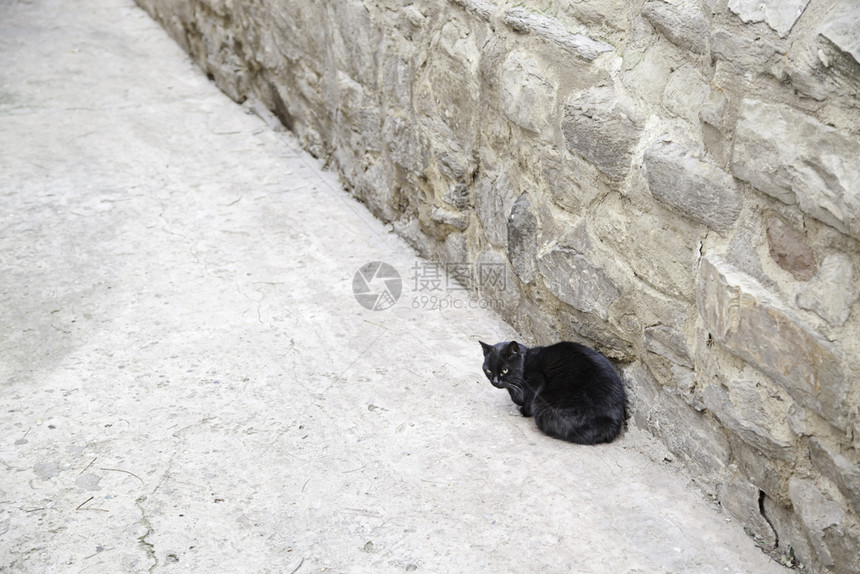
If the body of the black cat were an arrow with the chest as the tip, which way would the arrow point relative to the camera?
to the viewer's left
